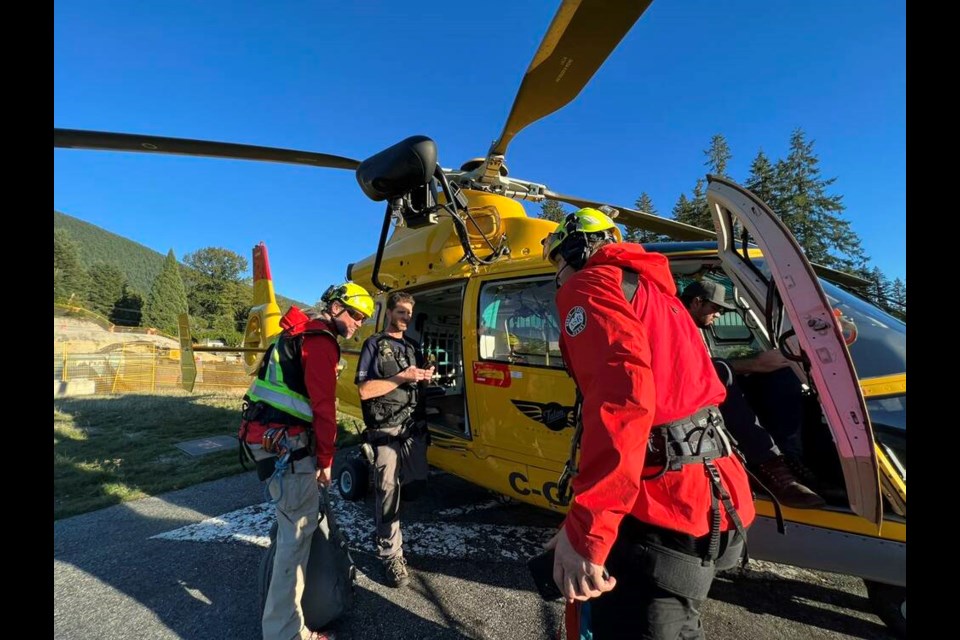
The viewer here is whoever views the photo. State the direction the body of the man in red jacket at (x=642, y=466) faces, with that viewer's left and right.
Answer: facing away from the viewer and to the left of the viewer

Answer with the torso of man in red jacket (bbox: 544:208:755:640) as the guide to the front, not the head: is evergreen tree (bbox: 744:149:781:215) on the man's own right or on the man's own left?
on the man's own right

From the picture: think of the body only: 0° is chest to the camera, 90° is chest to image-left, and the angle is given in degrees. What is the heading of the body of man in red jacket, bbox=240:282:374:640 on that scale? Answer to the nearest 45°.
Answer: approximately 270°

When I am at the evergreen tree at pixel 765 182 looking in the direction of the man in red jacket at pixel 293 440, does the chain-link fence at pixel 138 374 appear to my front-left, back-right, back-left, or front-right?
front-right

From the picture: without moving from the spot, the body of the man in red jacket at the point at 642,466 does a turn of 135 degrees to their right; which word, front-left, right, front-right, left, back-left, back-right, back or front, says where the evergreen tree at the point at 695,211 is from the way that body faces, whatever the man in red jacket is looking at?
left

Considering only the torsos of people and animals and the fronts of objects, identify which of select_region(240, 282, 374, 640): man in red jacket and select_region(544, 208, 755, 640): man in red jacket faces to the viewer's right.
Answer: select_region(240, 282, 374, 640): man in red jacket

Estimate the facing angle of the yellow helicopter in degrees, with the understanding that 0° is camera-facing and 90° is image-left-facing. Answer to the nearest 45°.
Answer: approximately 315°

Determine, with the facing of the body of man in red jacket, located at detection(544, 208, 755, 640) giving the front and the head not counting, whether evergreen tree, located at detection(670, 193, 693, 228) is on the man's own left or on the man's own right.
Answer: on the man's own right

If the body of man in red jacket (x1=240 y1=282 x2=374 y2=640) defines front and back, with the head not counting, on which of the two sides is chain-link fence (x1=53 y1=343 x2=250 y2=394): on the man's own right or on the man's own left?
on the man's own left

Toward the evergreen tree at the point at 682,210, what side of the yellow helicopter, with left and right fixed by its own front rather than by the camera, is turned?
left

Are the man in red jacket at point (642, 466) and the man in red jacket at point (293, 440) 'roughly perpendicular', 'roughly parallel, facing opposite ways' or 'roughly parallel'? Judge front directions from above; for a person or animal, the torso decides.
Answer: roughly perpendicular

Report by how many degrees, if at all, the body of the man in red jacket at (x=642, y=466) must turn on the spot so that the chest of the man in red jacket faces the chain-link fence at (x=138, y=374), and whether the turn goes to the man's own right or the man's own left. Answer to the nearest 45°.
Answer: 0° — they already face it

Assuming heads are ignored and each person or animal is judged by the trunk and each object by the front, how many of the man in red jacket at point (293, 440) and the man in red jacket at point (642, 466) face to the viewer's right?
1
